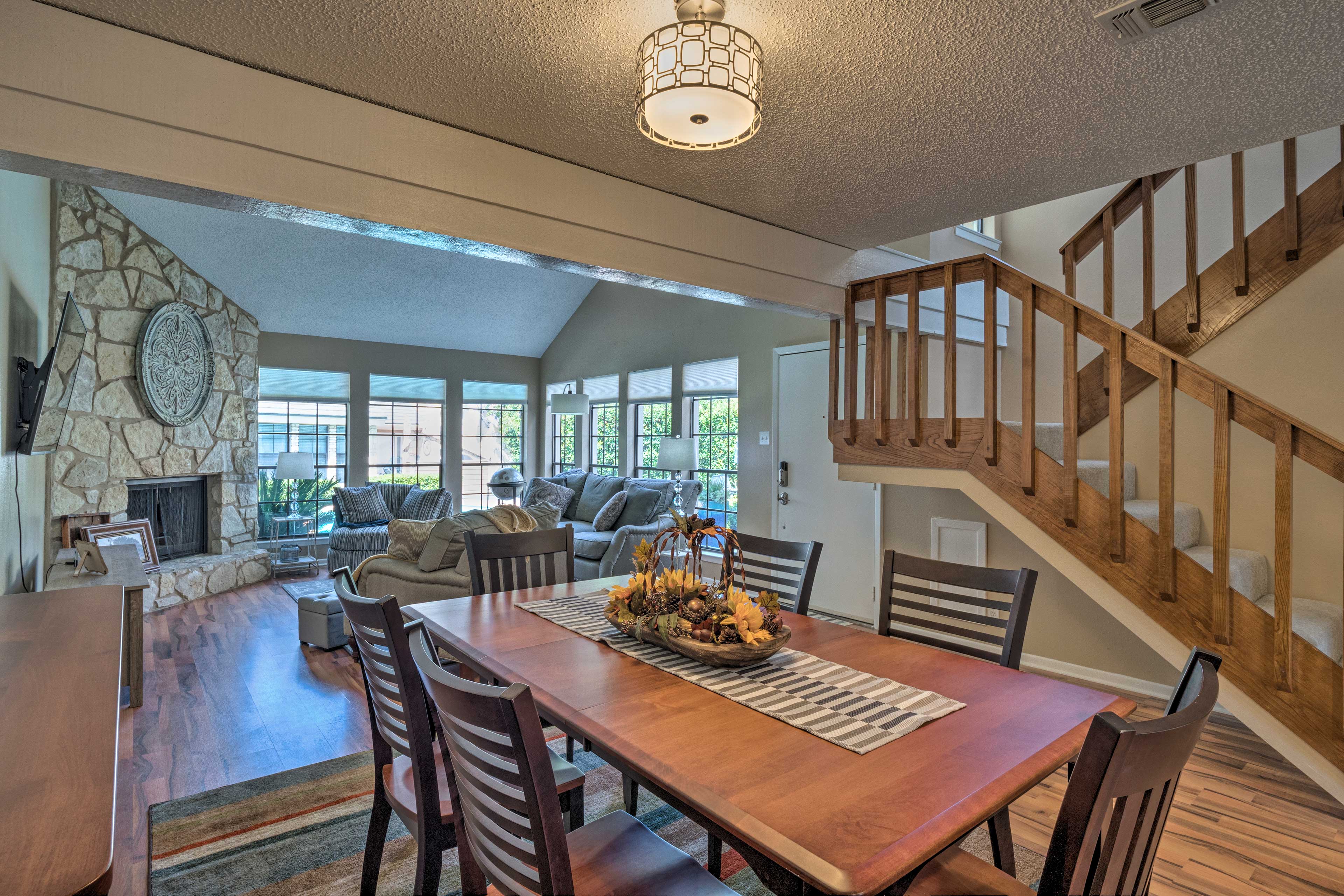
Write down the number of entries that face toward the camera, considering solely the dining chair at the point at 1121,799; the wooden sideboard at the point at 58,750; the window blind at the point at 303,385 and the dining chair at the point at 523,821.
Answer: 1

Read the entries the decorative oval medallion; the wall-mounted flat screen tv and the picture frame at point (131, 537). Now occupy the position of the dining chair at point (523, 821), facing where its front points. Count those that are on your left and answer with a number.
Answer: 3

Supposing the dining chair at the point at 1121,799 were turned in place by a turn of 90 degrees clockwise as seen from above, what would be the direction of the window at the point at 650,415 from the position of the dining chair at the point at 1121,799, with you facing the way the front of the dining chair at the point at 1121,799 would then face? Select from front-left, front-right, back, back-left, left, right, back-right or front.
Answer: left

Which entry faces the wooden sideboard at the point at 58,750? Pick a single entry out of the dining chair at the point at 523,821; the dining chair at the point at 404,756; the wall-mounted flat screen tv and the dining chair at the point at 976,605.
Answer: the dining chair at the point at 976,605

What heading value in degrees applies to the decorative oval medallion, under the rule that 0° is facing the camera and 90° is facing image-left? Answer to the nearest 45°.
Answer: approximately 315°

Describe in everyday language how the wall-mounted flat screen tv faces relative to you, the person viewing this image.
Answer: facing to the right of the viewer

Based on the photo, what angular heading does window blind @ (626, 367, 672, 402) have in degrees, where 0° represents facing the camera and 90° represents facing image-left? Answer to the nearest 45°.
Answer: approximately 45°

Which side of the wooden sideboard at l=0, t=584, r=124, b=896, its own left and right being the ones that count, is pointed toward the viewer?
right

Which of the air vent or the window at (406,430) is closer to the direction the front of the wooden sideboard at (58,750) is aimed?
the air vent

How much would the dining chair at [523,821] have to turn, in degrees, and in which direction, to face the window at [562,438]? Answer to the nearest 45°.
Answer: approximately 45° to its left

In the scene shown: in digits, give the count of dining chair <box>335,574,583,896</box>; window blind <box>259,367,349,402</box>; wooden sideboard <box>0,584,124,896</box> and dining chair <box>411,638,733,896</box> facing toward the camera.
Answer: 1

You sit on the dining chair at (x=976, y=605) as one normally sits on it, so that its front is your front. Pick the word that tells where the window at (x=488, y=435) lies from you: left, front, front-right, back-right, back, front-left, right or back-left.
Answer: right

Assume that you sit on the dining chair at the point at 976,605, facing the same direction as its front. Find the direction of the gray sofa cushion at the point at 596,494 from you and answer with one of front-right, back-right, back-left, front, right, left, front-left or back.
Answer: right

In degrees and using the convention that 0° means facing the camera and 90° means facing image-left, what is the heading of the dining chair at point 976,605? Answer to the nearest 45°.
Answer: approximately 45°

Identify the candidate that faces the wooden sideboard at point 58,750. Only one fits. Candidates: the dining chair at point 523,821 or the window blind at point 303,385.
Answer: the window blind

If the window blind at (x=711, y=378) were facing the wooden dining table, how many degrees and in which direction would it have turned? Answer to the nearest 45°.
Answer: approximately 45° to its left

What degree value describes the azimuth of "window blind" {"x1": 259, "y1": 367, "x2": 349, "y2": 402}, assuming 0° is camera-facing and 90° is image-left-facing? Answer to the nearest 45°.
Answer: approximately 0°

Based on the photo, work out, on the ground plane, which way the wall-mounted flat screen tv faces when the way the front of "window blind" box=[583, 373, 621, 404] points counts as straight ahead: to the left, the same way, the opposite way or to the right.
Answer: the opposite way

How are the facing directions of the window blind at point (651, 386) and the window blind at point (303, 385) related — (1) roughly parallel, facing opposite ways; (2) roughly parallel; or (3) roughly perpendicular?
roughly perpendicular

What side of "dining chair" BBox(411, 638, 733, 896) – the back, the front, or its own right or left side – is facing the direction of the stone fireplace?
left

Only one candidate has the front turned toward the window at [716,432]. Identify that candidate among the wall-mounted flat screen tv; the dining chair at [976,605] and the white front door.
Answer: the wall-mounted flat screen tv
